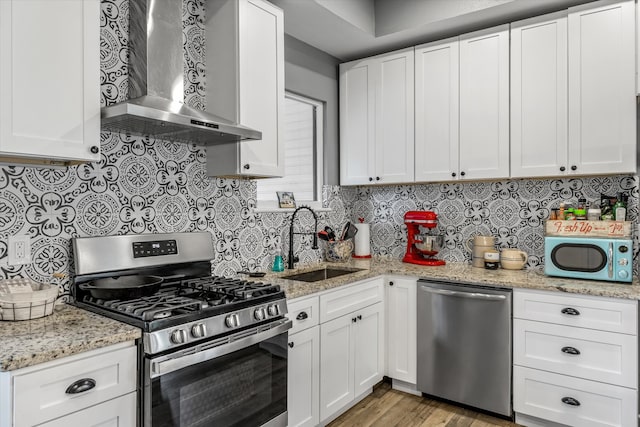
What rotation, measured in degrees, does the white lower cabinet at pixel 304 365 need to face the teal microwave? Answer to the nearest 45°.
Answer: approximately 45° to its left

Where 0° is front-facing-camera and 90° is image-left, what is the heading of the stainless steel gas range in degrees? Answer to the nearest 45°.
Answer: approximately 315°

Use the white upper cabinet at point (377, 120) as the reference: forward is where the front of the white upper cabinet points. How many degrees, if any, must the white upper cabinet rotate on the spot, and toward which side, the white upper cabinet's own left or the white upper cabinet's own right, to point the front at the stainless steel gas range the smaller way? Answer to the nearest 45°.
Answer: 0° — it already faces it

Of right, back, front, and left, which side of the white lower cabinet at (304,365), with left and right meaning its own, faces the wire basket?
right

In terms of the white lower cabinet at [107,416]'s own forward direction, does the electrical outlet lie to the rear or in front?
to the rear

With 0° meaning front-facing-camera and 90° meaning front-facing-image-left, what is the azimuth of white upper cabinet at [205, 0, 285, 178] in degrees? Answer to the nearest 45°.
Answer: approximately 315°

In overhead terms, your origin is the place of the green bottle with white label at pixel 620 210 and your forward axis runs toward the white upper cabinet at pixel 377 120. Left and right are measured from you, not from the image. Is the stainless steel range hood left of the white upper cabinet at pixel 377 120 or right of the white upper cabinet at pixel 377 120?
left
